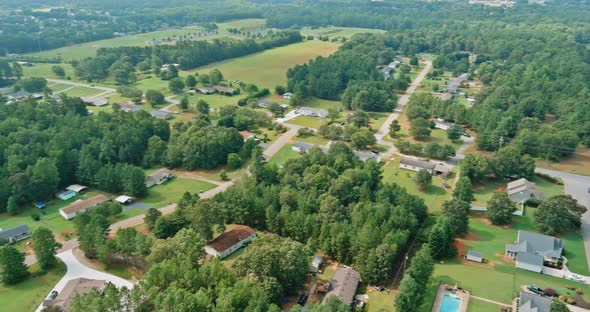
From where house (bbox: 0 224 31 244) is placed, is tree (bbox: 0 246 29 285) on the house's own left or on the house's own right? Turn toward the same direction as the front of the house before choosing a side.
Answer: on the house's own right

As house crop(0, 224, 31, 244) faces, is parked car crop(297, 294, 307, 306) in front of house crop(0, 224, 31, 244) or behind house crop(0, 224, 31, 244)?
in front

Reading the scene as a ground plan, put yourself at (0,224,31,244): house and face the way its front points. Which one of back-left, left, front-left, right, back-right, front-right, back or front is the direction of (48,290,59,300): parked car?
front-right

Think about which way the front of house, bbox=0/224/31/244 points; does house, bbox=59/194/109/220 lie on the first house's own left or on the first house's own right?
on the first house's own left

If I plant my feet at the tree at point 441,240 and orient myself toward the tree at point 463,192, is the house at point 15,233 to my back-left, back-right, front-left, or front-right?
back-left

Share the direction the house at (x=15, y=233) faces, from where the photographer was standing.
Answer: facing the viewer and to the right of the viewer

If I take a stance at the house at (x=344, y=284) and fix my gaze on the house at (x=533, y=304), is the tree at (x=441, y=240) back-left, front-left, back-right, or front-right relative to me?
front-left

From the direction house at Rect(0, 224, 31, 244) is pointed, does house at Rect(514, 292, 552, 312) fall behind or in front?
in front
